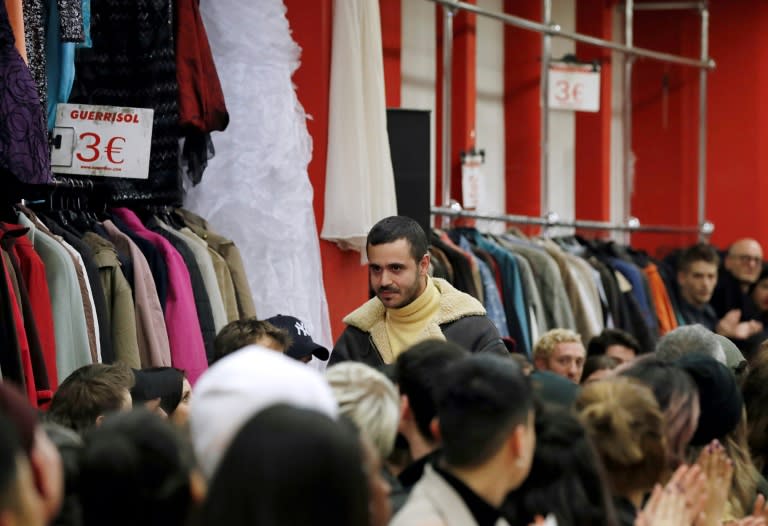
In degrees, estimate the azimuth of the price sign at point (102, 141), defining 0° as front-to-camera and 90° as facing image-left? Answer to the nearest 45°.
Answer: approximately 0°

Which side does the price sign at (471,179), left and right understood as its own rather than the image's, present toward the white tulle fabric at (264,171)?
right

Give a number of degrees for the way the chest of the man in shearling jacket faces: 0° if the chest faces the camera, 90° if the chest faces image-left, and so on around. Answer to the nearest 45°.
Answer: approximately 45°

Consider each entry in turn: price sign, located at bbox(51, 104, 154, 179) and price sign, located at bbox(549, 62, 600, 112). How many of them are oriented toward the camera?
2

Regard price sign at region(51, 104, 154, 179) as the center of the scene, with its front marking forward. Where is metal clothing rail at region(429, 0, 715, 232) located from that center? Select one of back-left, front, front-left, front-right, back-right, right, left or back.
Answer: back-left

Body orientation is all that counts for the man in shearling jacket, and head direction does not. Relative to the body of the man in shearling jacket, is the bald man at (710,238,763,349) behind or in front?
behind

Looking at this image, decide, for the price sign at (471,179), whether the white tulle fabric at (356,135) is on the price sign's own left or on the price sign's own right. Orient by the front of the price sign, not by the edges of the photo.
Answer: on the price sign's own right

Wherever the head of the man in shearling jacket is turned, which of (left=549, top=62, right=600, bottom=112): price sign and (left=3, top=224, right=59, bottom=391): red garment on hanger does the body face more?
the red garment on hanger

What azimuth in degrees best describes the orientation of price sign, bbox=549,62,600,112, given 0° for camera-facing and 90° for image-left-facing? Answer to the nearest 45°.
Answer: approximately 0°

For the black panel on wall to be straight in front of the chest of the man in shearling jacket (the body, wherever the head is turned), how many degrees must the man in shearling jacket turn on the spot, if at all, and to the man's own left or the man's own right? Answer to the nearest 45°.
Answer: approximately 135° to the man's own right

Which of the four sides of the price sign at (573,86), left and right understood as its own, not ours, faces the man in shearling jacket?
front

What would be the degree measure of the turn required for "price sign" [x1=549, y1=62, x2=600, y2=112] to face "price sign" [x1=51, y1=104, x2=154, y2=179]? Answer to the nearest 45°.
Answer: approximately 45° to its right
